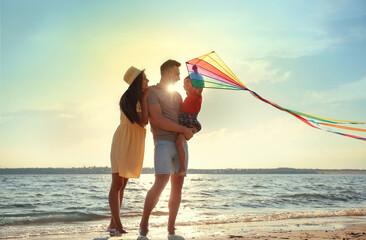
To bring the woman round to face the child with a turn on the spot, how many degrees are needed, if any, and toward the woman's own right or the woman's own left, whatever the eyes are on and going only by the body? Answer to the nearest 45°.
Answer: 0° — they already face them

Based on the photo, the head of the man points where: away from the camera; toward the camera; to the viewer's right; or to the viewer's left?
to the viewer's right

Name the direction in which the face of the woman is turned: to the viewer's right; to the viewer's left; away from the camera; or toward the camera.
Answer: to the viewer's right

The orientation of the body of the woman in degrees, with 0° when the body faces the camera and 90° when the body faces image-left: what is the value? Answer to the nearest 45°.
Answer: approximately 270°

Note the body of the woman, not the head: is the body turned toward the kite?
yes
